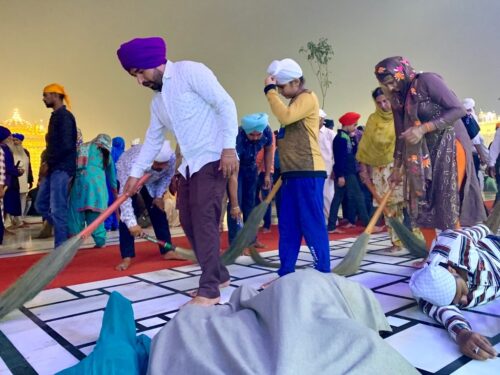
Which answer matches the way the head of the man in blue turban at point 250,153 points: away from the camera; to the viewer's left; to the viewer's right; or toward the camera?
toward the camera

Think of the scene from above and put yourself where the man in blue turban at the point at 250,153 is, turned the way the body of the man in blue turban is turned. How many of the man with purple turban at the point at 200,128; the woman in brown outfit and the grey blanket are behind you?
0

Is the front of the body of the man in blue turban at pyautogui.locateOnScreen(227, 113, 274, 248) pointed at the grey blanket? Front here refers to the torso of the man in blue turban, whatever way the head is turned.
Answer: yes

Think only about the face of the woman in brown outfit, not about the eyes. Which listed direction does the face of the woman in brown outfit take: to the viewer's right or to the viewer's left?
to the viewer's left

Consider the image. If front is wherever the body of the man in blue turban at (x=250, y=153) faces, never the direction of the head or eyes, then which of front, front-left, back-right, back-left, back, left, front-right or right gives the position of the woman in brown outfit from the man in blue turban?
front-left

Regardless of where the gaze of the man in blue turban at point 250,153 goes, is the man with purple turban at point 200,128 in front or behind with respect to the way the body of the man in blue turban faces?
in front

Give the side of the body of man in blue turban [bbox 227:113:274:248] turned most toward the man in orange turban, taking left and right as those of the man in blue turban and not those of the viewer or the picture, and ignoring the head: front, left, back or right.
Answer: right

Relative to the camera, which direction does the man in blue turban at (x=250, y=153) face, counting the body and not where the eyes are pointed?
toward the camera

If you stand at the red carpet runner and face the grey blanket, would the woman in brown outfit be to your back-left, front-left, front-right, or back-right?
front-left
